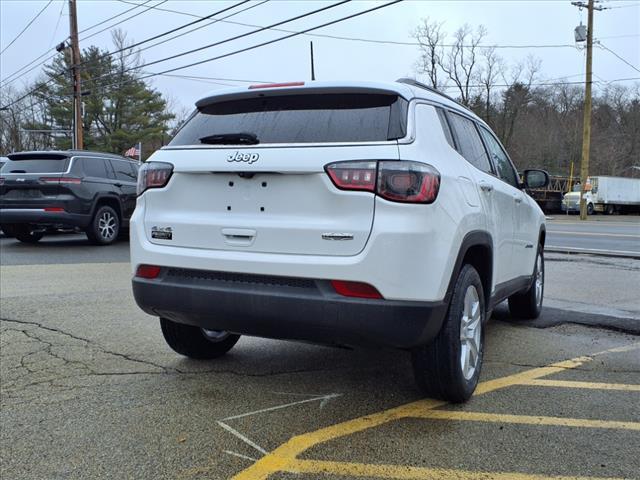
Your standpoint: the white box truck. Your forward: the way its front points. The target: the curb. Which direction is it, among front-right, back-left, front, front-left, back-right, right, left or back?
left

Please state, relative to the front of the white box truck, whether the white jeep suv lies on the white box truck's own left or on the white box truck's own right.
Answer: on the white box truck's own left

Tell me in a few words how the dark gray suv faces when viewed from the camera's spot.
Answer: facing away from the viewer and to the right of the viewer

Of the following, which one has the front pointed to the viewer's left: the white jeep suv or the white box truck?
the white box truck

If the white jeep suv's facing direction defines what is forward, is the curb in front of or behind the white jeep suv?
in front

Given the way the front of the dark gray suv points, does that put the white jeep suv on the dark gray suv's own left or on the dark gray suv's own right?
on the dark gray suv's own right

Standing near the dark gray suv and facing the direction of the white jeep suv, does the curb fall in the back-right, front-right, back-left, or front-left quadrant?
front-left

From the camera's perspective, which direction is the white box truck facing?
to the viewer's left

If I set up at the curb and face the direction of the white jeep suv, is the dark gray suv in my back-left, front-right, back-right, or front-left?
front-right

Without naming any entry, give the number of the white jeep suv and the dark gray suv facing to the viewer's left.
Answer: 0
